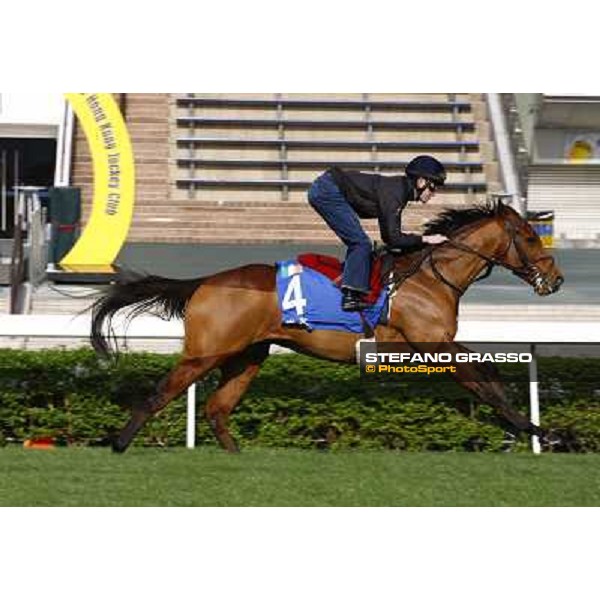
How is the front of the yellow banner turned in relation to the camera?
facing the viewer

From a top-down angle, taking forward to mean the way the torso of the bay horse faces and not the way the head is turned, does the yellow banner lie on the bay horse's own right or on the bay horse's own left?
on the bay horse's own left

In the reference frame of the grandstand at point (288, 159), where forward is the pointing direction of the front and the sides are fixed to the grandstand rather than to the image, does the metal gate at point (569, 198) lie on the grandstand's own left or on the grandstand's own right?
on the grandstand's own left

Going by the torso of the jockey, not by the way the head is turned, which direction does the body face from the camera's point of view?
to the viewer's right

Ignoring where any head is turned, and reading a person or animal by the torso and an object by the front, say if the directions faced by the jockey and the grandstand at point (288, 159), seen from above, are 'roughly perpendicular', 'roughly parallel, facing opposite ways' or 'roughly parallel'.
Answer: roughly perpendicular

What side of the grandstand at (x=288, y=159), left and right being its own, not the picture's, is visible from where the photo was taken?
front

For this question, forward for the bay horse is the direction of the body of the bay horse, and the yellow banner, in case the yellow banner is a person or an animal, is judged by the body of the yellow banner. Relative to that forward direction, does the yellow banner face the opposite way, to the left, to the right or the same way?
to the right

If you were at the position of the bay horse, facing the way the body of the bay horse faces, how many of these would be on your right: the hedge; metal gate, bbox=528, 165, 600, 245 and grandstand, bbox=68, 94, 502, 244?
0

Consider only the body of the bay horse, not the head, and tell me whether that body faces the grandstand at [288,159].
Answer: no

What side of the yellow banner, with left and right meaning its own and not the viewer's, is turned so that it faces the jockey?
front

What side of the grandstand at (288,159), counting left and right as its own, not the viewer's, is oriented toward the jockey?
front

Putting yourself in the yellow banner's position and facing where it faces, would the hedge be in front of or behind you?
in front

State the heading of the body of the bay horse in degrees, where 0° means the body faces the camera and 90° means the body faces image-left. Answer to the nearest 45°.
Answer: approximately 270°

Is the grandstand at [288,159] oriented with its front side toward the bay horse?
yes

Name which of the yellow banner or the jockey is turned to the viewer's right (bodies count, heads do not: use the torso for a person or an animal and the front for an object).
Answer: the jockey
